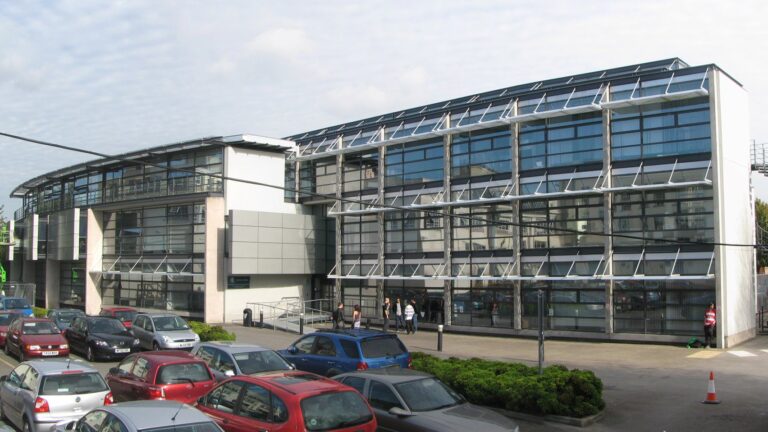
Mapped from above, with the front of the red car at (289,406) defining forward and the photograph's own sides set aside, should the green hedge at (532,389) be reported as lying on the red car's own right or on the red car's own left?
on the red car's own right

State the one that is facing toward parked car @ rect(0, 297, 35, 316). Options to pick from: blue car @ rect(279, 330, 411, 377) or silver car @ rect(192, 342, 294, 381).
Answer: the blue car

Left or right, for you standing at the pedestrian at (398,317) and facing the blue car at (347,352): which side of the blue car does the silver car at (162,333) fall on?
right

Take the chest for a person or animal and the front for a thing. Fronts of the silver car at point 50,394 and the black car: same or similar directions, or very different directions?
very different directions

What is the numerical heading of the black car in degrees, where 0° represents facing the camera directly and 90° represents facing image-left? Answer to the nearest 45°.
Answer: approximately 315°

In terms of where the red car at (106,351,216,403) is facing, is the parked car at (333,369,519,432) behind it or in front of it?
behind

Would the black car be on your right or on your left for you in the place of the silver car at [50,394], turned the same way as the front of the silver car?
on your right
